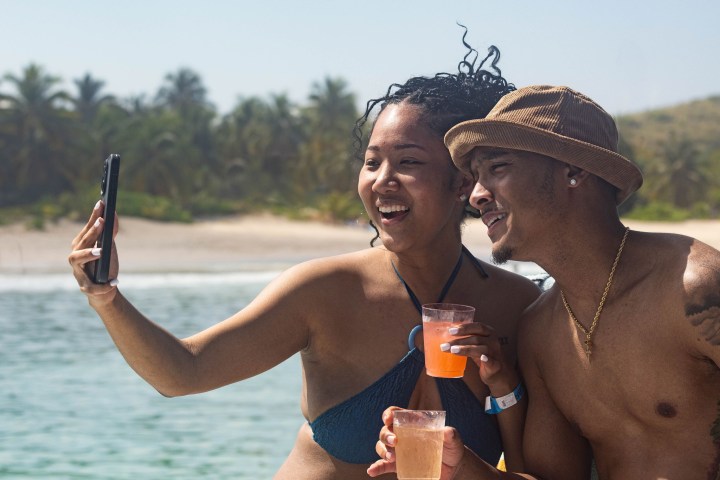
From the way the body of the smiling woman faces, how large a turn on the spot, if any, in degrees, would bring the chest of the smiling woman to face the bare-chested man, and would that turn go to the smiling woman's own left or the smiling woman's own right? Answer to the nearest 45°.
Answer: approximately 45° to the smiling woman's own left

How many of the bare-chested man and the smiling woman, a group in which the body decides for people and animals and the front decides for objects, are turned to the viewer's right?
0

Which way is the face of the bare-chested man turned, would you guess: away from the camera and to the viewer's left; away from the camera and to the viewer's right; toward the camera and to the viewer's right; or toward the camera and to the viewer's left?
toward the camera and to the viewer's left

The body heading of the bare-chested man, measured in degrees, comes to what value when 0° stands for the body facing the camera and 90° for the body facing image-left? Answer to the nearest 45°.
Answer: approximately 45°

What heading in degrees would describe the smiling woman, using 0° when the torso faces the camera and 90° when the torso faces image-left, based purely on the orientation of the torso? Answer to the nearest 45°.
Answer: approximately 0°

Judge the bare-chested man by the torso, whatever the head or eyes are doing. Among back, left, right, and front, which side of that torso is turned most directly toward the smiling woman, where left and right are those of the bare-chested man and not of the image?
right
